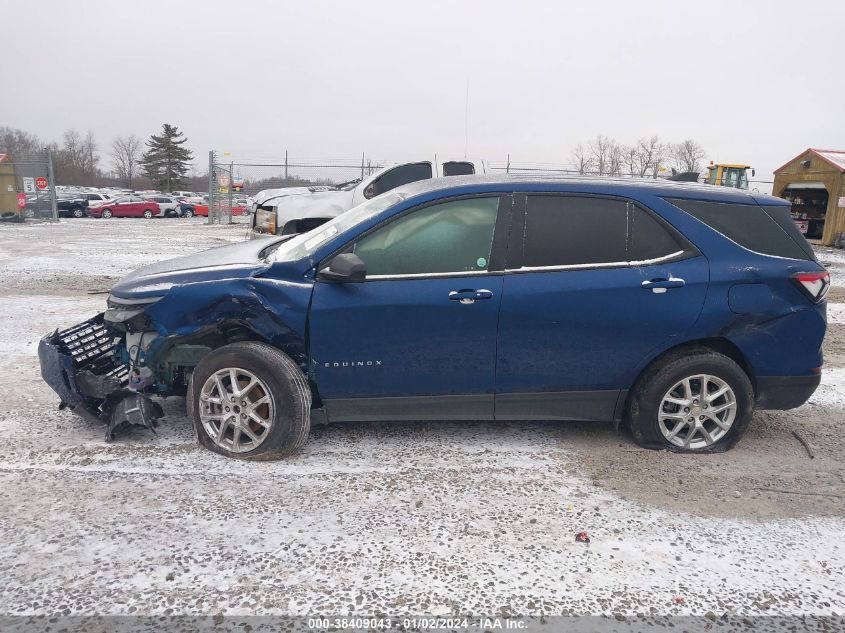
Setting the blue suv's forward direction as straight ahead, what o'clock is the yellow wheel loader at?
The yellow wheel loader is roughly at 4 o'clock from the blue suv.

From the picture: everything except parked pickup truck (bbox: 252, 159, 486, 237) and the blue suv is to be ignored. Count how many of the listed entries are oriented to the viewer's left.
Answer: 2

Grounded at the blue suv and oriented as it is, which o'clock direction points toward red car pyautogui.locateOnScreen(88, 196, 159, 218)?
The red car is roughly at 2 o'clock from the blue suv.

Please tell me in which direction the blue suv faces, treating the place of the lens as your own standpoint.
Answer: facing to the left of the viewer

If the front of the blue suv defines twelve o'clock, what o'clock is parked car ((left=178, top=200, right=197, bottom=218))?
The parked car is roughly at 2 o'clock from the blue suv.

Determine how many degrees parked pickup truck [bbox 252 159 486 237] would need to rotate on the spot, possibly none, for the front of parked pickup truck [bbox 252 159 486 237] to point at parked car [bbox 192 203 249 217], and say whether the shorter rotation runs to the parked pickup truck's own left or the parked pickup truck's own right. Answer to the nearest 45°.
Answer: approximately 90° to the parked pickup truck's own right

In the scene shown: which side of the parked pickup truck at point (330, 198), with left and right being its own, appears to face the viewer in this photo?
left

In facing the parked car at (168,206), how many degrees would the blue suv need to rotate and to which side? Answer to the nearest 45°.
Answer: approximately 45° to its right

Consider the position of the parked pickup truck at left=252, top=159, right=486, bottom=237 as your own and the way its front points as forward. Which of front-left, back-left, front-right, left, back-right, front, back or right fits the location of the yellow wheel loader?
back-right

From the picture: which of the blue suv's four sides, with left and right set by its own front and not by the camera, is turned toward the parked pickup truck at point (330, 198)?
right

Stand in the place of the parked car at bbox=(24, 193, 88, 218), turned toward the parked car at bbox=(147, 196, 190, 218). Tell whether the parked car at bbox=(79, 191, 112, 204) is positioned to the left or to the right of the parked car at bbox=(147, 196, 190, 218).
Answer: left

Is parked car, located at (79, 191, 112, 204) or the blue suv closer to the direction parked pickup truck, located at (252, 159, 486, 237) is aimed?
the parked car

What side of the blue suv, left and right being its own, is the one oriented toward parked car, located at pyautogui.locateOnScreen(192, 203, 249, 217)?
right
